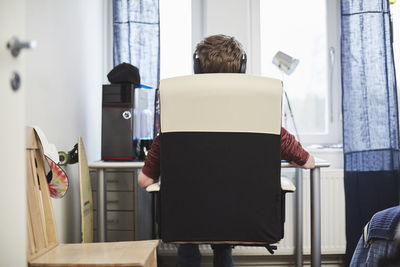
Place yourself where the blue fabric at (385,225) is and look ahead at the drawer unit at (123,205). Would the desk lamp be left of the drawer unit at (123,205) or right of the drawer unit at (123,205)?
right

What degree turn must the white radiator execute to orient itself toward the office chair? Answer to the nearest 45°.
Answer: approximately 45° to its right

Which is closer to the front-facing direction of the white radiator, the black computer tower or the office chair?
the office chair

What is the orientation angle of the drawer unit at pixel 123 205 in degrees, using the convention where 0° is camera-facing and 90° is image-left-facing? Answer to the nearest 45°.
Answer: approximately 0°

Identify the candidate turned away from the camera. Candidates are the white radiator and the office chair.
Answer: the office chair

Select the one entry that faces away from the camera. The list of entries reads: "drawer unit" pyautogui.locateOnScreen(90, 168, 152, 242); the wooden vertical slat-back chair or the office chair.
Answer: the office chair

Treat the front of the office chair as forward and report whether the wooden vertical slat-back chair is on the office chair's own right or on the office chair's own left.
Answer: on the office chair's own left

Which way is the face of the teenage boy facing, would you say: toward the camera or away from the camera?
away from the camera

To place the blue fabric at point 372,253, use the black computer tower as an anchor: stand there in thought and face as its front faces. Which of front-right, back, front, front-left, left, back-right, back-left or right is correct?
front-left

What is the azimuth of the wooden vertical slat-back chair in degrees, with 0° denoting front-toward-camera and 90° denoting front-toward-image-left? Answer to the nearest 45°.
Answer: approximately 270°

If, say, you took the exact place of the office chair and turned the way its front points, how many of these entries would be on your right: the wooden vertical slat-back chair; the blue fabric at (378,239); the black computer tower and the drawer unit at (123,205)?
1

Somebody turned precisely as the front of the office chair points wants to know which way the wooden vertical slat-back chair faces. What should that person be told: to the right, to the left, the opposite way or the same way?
to the right

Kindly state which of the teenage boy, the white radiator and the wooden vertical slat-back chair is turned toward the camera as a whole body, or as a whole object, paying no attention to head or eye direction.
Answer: the white radiator

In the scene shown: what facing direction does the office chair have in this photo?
away from the camera

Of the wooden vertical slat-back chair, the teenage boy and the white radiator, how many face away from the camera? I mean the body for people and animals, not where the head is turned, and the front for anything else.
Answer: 1
